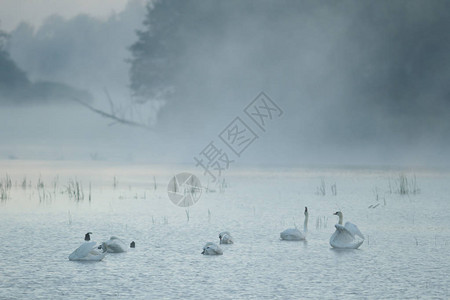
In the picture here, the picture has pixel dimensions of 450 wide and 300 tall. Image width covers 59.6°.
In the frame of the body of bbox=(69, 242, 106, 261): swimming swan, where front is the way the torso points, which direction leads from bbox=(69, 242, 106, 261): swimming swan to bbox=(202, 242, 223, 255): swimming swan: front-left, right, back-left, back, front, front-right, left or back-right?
front

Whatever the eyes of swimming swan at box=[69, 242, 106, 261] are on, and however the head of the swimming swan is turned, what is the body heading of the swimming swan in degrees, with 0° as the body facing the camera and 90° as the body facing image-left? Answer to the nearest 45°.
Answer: approximately 270°

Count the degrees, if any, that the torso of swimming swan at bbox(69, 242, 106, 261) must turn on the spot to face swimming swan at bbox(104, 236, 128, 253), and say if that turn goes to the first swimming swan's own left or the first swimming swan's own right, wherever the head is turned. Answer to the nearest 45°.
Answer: approximately 45° to the first swimming swan's own left

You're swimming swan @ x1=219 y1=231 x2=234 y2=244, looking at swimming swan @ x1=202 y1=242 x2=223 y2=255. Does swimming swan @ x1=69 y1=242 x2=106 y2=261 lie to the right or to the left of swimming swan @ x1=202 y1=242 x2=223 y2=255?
right

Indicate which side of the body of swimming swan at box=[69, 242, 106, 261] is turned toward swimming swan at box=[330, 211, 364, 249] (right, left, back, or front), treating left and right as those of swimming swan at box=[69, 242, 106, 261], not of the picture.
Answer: front

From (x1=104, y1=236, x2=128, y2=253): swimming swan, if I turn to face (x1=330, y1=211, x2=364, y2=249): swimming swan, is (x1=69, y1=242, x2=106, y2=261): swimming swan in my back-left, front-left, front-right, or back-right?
back-right
